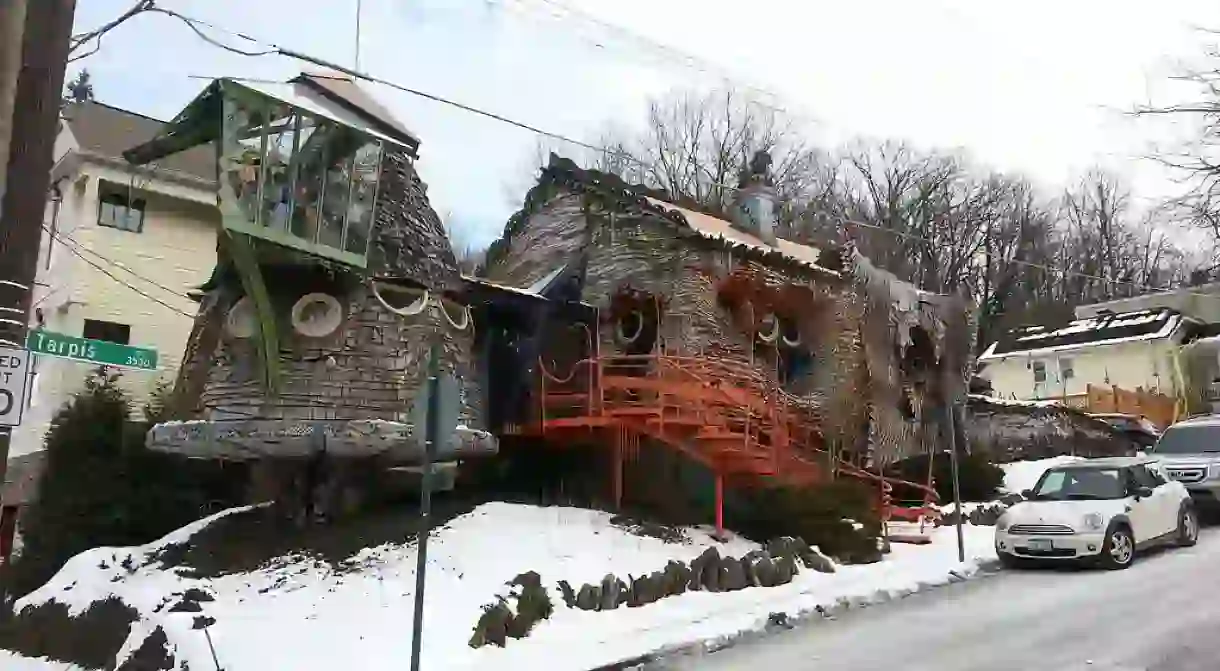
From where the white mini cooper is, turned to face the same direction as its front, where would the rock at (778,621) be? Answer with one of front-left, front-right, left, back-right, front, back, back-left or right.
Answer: front

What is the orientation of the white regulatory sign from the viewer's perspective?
toward the camera

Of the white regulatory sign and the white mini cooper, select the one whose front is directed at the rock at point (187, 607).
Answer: the white mini cooper

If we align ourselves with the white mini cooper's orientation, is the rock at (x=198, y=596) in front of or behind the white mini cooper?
in front

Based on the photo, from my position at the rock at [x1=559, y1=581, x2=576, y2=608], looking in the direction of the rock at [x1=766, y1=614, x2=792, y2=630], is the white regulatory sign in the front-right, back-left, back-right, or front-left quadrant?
back-right

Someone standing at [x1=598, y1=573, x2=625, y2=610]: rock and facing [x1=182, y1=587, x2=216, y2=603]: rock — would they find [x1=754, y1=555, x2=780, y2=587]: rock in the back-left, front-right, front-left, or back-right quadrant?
back-right

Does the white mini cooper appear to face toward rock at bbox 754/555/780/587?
yes

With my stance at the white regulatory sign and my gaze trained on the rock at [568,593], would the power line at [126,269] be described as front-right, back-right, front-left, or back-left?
front-left

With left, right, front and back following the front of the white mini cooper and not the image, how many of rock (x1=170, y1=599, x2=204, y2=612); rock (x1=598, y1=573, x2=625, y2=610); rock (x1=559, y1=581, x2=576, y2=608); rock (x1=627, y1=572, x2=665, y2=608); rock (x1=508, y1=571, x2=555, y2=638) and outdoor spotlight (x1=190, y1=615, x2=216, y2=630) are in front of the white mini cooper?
6

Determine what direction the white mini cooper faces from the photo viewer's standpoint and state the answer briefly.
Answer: facing the viewer and to the left of the viewer

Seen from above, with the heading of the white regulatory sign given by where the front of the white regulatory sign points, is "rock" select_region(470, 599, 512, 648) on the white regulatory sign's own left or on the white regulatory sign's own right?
on the white regulatory sign's own left

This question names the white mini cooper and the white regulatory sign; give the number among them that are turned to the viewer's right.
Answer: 0

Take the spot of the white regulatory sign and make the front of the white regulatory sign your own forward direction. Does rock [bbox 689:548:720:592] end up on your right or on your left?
on your left

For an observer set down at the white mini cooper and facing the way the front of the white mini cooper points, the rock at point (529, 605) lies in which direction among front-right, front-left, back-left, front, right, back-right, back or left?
front

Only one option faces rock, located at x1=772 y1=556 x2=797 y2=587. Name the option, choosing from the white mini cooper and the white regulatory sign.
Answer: the white mini cooper
